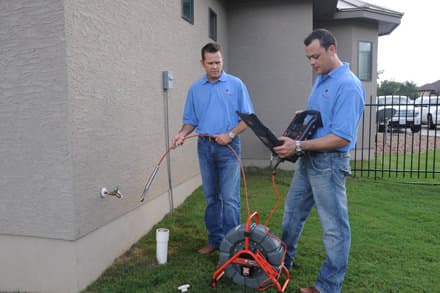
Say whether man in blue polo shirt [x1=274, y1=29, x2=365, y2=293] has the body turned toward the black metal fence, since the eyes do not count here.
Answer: no

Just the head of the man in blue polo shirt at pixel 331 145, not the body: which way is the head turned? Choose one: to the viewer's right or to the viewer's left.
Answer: to the viewer's left

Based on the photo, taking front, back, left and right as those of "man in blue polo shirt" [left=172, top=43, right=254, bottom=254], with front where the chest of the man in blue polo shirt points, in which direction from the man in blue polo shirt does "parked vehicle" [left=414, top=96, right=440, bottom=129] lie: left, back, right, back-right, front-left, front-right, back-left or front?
back-left

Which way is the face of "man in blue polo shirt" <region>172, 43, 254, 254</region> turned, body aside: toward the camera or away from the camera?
toward the camera

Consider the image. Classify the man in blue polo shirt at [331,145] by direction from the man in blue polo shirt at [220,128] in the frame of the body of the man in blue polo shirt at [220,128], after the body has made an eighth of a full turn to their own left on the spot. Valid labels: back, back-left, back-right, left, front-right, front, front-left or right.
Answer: front

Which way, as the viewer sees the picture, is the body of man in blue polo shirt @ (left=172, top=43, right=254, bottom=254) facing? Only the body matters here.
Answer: toward the camera

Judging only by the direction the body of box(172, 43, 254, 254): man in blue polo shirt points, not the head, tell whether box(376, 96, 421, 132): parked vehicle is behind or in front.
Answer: behind

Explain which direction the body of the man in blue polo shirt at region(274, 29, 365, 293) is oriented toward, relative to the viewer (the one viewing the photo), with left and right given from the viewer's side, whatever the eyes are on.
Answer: facing the viewer and to the left of the viewer

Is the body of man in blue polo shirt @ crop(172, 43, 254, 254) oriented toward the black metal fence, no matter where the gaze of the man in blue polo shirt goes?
no

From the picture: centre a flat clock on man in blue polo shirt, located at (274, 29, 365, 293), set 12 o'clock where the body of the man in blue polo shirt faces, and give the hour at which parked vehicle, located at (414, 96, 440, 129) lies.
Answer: The parked vehicle is roughly at 5 o'clock from the man in blue polo shirt.
